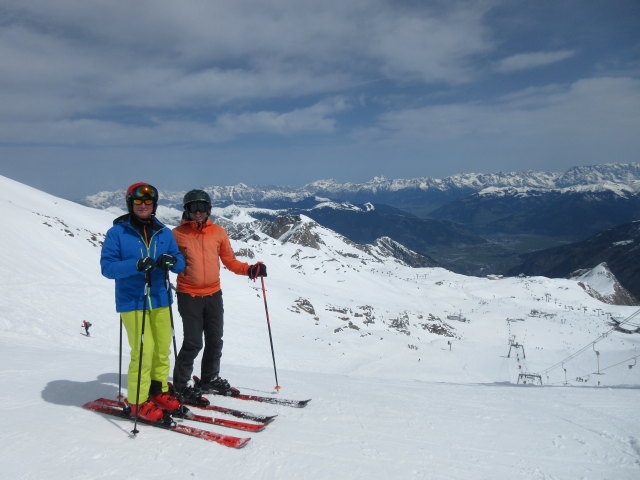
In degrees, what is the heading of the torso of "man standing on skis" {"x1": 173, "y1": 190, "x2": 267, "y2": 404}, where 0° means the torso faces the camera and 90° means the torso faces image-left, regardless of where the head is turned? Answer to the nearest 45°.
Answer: approximately 315°

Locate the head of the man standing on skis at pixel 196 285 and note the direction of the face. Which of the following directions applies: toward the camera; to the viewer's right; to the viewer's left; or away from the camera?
toward the camera

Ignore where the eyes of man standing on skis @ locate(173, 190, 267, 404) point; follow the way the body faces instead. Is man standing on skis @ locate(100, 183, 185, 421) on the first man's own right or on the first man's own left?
on the first man's own right

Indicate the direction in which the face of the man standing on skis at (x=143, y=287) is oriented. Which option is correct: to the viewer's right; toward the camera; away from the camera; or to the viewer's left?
toward the camera

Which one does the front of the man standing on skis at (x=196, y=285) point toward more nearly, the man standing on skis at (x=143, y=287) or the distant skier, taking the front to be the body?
the man standing on skis

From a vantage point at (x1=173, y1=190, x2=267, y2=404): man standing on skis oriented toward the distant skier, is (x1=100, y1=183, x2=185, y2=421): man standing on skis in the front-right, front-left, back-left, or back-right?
back-left

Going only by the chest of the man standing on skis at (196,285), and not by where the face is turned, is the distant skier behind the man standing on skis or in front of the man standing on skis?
behind
